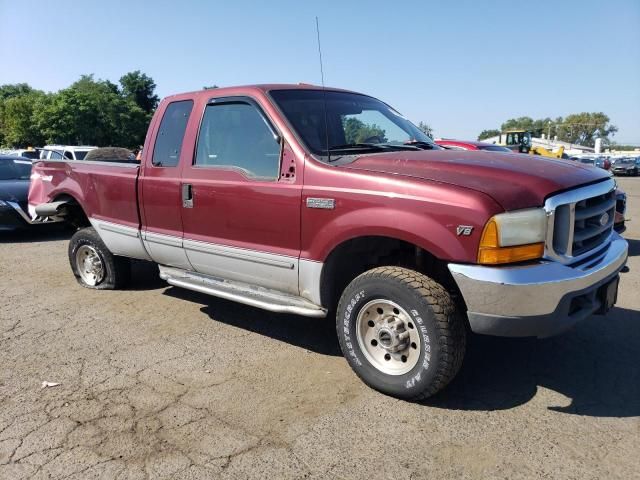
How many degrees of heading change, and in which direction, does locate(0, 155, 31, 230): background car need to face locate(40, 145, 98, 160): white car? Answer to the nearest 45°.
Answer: approximately 135° to its left

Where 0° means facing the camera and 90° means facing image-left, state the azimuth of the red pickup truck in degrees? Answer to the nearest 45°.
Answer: approximately 315°

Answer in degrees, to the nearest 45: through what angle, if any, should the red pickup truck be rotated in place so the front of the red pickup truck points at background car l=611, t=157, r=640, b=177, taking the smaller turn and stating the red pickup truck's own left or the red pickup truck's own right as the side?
approximately 90° to the red pickup truck's own left

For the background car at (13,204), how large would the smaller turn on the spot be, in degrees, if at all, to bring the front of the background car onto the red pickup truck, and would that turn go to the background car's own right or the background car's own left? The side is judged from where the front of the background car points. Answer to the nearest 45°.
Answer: approximately 45° to the background car's own right

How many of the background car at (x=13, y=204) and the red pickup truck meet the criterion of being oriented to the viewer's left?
0

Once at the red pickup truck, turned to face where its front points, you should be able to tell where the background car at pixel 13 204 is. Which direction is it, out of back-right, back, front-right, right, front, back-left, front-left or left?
back

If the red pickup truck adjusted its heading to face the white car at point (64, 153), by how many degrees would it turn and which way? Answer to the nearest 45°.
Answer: approximately 180°

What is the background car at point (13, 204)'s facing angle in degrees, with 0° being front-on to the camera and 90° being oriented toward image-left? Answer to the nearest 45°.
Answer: approximately 315°
